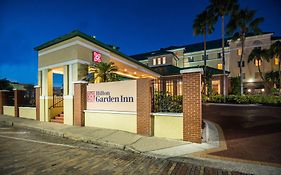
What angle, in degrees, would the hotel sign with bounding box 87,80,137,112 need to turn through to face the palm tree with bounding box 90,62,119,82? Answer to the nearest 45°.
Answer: approximately 135° to its right

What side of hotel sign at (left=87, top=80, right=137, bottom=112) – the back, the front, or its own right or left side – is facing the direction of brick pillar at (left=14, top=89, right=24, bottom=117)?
right

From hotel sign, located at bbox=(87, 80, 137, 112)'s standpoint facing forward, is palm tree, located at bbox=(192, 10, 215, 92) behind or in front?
behind

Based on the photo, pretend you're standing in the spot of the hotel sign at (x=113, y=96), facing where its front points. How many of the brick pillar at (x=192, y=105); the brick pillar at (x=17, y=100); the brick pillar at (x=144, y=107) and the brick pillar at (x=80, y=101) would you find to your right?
2

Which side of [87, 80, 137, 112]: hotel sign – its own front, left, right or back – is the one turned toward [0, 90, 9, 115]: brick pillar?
right

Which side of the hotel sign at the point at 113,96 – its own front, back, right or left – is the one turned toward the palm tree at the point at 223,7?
back

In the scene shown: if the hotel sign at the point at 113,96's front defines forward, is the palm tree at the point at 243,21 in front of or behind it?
behind

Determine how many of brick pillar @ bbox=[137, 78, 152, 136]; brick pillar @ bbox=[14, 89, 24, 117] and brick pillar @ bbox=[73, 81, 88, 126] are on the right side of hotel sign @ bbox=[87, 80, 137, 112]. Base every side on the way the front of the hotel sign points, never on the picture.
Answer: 2

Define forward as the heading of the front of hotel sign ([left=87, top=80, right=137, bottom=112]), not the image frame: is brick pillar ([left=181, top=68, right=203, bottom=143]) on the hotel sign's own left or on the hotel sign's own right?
on the hotel sign's own left

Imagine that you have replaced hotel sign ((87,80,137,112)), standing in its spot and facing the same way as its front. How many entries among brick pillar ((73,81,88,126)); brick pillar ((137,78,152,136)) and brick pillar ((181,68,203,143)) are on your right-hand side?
1

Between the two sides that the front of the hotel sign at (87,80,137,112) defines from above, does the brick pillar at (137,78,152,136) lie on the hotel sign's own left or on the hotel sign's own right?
on the hotel sign's own left

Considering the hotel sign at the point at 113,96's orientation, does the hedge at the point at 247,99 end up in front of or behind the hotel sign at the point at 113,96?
behind
